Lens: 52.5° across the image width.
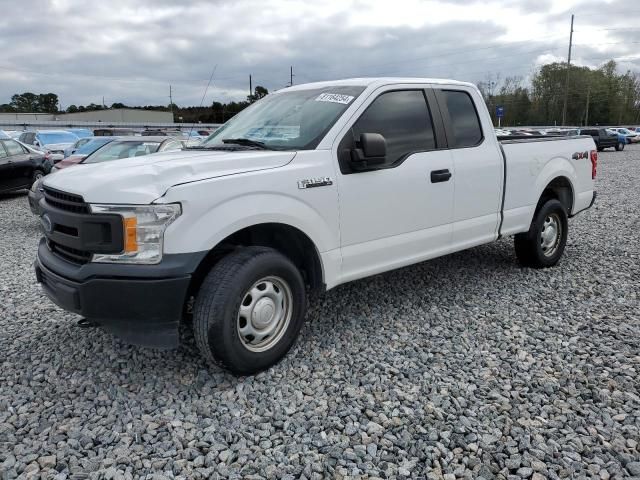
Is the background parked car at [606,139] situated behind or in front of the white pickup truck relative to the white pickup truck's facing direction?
behind

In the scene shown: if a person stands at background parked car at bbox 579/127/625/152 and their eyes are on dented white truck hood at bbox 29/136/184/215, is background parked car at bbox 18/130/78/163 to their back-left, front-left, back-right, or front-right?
front-right

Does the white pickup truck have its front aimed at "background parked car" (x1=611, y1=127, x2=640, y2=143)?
no

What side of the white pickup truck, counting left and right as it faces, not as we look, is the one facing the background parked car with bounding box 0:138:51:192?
right

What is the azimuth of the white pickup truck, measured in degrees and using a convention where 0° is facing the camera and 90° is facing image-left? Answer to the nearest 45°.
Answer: approximately 45°
